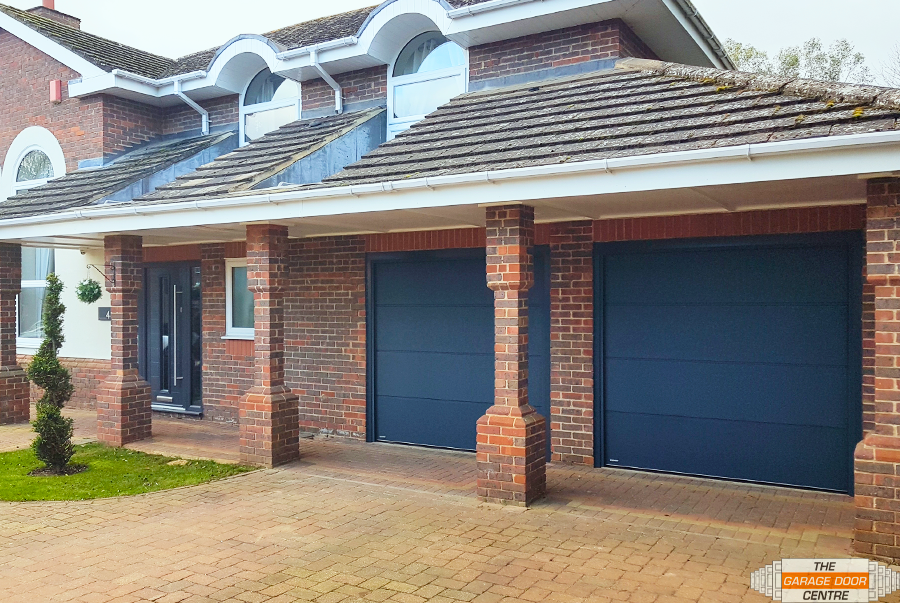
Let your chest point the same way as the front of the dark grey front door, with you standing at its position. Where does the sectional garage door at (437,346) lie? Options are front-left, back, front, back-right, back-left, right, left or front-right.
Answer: left

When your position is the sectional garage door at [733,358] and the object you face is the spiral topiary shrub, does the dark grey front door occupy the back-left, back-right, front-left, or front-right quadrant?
front-right

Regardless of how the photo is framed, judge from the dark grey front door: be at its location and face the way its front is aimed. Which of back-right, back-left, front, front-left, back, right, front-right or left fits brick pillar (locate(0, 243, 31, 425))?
front-right

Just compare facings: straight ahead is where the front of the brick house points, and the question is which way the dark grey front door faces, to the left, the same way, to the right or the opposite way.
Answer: the same way

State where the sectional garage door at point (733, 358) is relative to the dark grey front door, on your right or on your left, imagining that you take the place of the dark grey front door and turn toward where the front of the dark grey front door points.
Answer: on your left

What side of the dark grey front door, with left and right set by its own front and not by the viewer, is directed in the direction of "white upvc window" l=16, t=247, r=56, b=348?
right

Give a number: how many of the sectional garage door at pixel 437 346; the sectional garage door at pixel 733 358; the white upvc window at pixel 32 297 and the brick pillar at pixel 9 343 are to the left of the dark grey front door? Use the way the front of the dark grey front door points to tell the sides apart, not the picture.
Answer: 2

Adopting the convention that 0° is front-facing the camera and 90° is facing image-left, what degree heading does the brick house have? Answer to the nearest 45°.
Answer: approximately 45°

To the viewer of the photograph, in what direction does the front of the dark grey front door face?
facing the viewer and to the left of the viewer

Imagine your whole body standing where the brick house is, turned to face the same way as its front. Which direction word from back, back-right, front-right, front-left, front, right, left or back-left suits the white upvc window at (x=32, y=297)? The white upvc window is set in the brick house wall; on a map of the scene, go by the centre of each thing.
right
